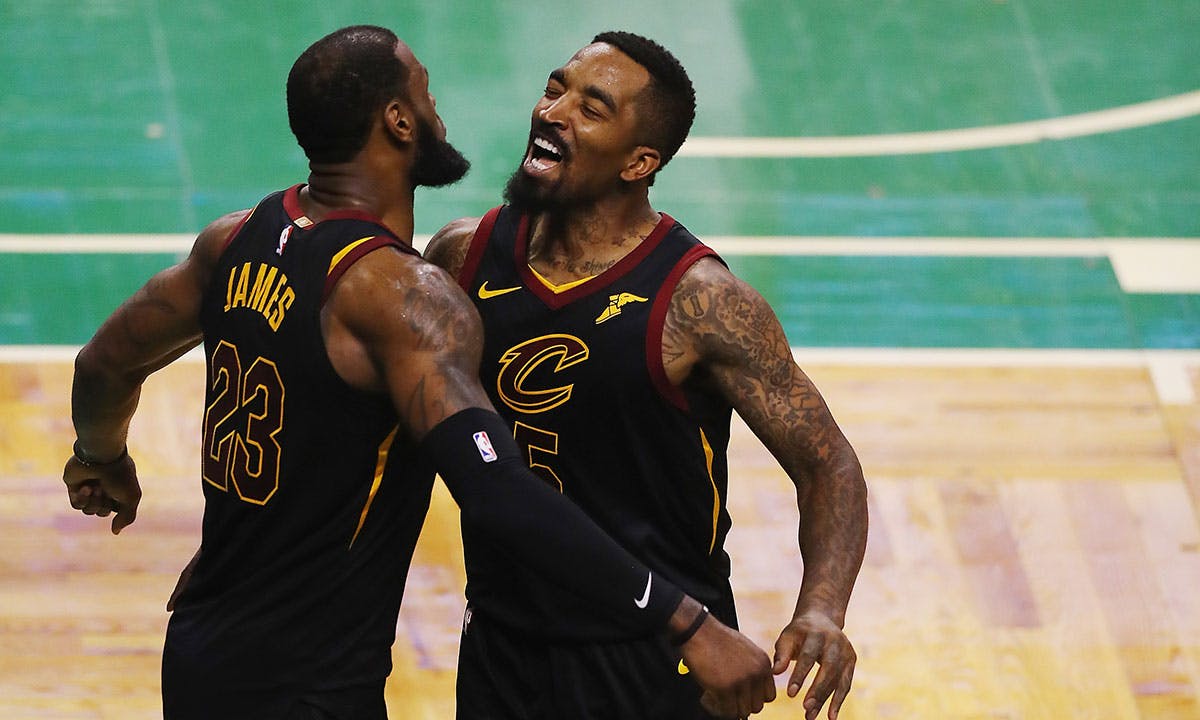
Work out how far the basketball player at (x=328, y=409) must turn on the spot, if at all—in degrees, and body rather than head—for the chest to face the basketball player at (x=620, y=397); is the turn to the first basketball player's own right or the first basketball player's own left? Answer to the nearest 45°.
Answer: approximately 45° to the first basketball player's own right

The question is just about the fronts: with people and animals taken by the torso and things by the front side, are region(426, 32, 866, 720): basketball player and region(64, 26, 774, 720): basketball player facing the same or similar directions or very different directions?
very different directions

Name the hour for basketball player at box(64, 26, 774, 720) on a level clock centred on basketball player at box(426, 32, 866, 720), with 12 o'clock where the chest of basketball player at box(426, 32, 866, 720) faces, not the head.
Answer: basketball player at box(64, 26, 774, 720) is roughly at 1 o'clock from basketball player at box(426, 32, 866, 720).

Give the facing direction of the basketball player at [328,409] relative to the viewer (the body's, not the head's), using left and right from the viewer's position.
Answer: facing away from the viewer and to the right of the viewer
